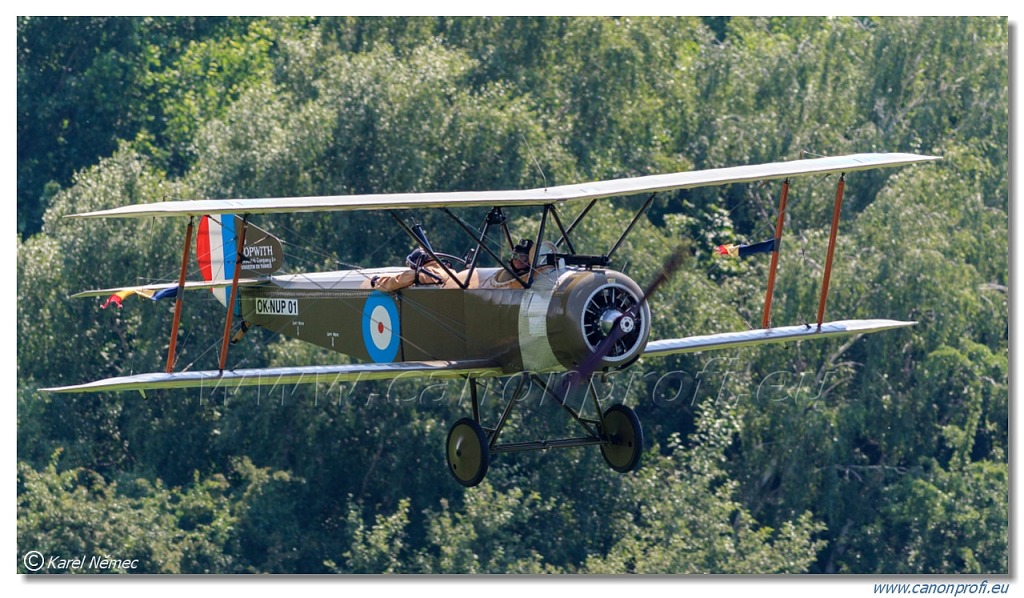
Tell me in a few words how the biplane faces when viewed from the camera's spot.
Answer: facing the viewer and to the right of the viewer
